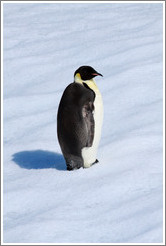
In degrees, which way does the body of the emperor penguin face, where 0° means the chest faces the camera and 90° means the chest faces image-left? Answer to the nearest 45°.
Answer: approximately 270°
